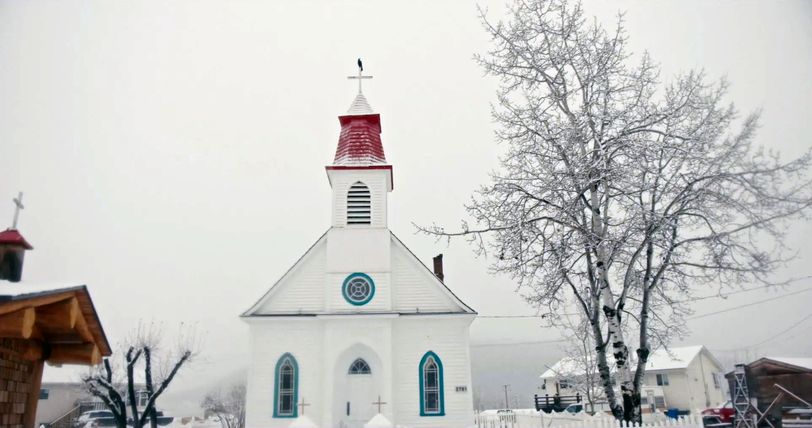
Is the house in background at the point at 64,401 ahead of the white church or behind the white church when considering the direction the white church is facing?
behind

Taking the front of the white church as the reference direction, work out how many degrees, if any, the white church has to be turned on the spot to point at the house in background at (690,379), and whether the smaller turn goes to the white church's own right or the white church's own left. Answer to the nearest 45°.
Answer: approximately 135° to the white church's own left

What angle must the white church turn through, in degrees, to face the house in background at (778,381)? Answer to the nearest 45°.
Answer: approximately 45° to its left

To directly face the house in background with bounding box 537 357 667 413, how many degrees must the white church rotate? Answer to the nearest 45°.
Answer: approximately 135° to its left

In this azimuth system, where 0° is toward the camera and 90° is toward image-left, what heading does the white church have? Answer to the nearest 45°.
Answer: approximately 0°

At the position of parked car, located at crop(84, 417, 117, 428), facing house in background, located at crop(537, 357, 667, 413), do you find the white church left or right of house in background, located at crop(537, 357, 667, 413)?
right

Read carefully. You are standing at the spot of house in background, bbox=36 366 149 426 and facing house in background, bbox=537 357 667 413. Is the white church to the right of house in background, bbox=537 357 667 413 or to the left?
right

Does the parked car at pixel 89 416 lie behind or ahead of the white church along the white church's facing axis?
behind

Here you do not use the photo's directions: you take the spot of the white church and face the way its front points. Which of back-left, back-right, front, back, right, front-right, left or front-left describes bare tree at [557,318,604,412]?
back-left
